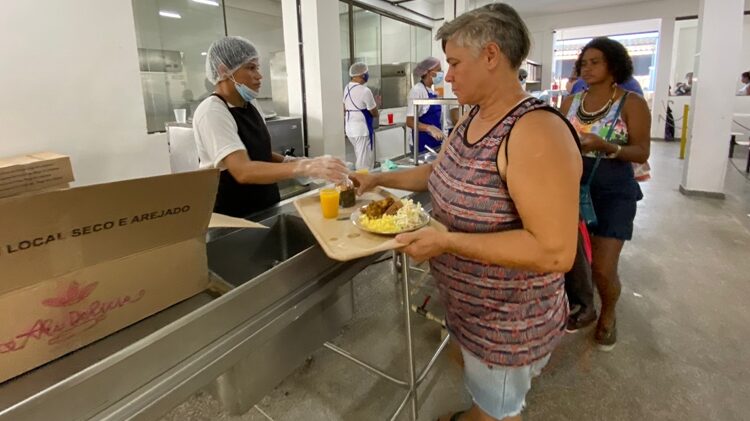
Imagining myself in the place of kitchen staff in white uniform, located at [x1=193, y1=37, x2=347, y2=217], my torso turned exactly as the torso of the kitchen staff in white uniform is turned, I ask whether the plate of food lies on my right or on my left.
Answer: on my right

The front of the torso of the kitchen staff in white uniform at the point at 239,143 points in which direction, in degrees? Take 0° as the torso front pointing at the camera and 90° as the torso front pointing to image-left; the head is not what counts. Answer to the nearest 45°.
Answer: approximately 270°

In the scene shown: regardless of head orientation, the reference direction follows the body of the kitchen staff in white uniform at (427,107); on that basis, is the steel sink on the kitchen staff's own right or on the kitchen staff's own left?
on the kitchen staff's own right

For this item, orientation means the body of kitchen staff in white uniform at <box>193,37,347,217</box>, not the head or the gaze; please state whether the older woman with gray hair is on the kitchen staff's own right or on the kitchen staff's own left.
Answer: on the kitchen staff's own right

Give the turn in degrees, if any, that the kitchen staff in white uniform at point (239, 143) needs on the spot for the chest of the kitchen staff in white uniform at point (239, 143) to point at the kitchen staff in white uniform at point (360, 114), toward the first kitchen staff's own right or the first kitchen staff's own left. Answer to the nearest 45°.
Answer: approximately 90° to the first kitchen staff's own left

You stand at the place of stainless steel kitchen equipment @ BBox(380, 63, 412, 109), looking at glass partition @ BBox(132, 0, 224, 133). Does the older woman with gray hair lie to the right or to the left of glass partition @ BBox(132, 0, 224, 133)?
left
